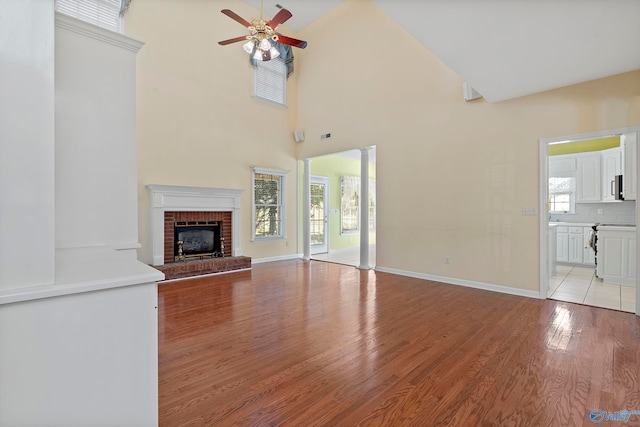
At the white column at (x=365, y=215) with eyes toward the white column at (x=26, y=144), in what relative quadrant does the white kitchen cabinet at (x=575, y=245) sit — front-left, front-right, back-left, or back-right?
back-left

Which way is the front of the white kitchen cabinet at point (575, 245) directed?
toward the camera

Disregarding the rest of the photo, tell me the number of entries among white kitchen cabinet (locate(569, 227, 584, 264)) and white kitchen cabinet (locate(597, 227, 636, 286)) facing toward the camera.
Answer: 2

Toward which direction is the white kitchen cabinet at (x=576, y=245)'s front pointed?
toward the camera
